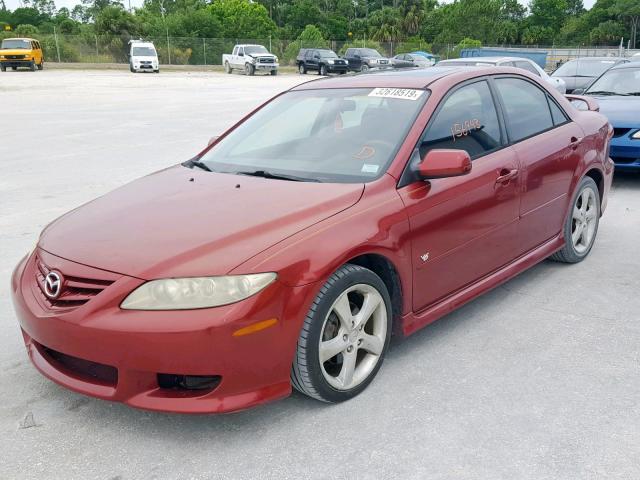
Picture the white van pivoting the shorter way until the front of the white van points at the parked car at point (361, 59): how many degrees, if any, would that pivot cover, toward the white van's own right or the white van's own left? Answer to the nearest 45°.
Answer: approximately 90° to the white van's own left

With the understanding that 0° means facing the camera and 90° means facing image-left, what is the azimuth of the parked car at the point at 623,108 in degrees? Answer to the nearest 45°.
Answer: approximately 45°

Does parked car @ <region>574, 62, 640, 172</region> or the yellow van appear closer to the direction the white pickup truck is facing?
the parked car

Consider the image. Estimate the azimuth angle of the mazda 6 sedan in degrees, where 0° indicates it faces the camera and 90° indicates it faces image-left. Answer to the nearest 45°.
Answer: approximately 45°

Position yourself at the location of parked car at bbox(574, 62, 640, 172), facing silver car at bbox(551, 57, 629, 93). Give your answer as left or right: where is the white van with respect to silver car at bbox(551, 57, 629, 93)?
left

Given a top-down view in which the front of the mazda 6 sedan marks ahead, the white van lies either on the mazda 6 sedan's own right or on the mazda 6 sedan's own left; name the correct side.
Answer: on the mazda 6 sedan's own right

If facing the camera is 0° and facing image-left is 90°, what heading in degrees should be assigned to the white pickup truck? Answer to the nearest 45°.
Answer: approximately 315°

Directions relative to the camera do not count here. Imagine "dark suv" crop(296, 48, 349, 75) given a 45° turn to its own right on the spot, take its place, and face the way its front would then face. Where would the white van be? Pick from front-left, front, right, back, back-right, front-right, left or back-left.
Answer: right

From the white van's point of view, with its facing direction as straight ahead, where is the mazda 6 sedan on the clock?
The mazda 6 sedan is roughly at 12 o'clock from the white van.

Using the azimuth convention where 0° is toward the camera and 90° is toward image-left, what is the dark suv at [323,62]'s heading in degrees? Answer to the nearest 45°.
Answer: approximately 315°
